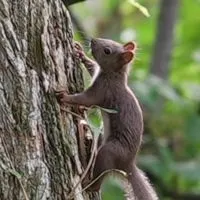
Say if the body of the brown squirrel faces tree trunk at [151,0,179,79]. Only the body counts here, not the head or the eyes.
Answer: no

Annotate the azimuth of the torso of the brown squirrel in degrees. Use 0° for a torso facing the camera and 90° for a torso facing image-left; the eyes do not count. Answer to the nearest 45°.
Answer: approximately 90°
